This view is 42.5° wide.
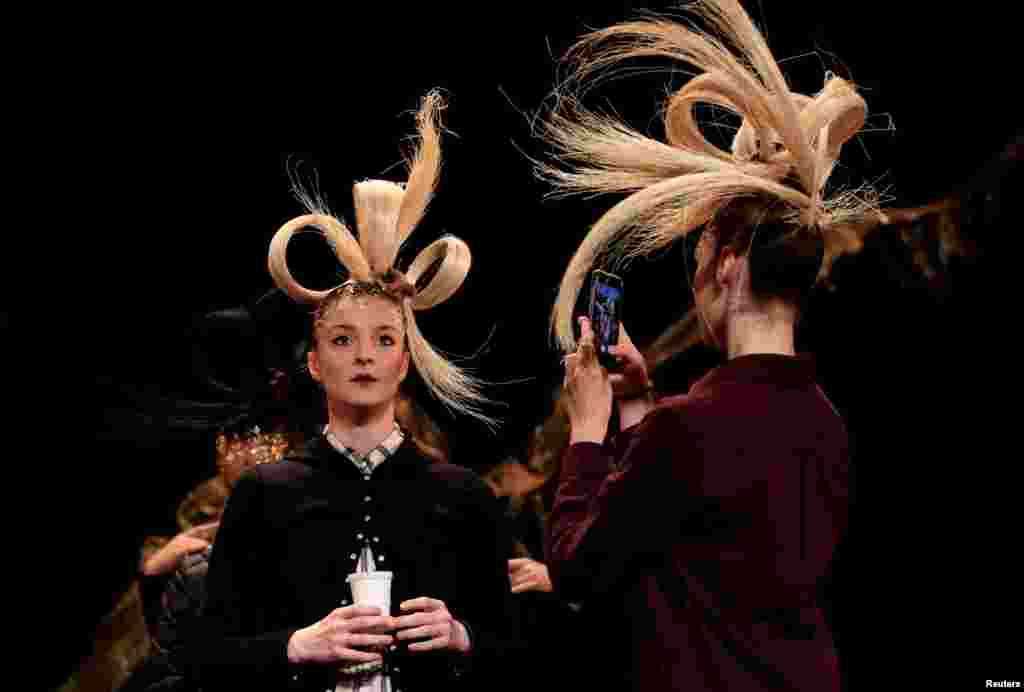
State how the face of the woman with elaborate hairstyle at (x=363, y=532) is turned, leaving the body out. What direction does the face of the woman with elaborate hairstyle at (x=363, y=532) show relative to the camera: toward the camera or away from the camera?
toward the camera

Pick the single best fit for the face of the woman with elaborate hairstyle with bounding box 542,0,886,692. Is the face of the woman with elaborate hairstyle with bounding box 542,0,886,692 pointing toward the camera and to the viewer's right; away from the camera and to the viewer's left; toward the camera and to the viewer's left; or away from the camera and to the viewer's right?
away from the camera and to the viewer's left

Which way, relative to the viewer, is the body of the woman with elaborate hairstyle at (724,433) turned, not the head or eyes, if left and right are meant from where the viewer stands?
facing away from the viewer and to the left of the viewer

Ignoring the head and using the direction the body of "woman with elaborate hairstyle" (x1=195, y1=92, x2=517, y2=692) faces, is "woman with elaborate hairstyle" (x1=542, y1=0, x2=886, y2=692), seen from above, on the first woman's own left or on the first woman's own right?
on the first woman's own left

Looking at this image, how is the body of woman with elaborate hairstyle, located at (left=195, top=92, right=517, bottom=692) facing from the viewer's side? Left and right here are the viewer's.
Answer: facing the viewer

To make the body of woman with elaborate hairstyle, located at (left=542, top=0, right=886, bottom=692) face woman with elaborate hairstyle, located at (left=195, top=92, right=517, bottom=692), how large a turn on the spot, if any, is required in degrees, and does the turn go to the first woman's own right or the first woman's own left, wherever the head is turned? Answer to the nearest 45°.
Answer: approximately 45° to the first woman's own left

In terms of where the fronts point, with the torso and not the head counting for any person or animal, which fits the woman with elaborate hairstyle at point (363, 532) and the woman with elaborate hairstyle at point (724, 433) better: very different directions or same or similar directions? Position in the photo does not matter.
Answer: very different directions

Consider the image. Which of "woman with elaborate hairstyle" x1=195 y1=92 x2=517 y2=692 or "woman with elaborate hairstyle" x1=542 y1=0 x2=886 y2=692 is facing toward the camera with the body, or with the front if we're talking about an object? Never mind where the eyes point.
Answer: "woman with elaborate hairstyle" x1=195 y1=92 x2=517 y2=692

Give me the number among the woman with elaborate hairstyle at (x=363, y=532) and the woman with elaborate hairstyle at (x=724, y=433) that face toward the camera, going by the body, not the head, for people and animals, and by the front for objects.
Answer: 1
